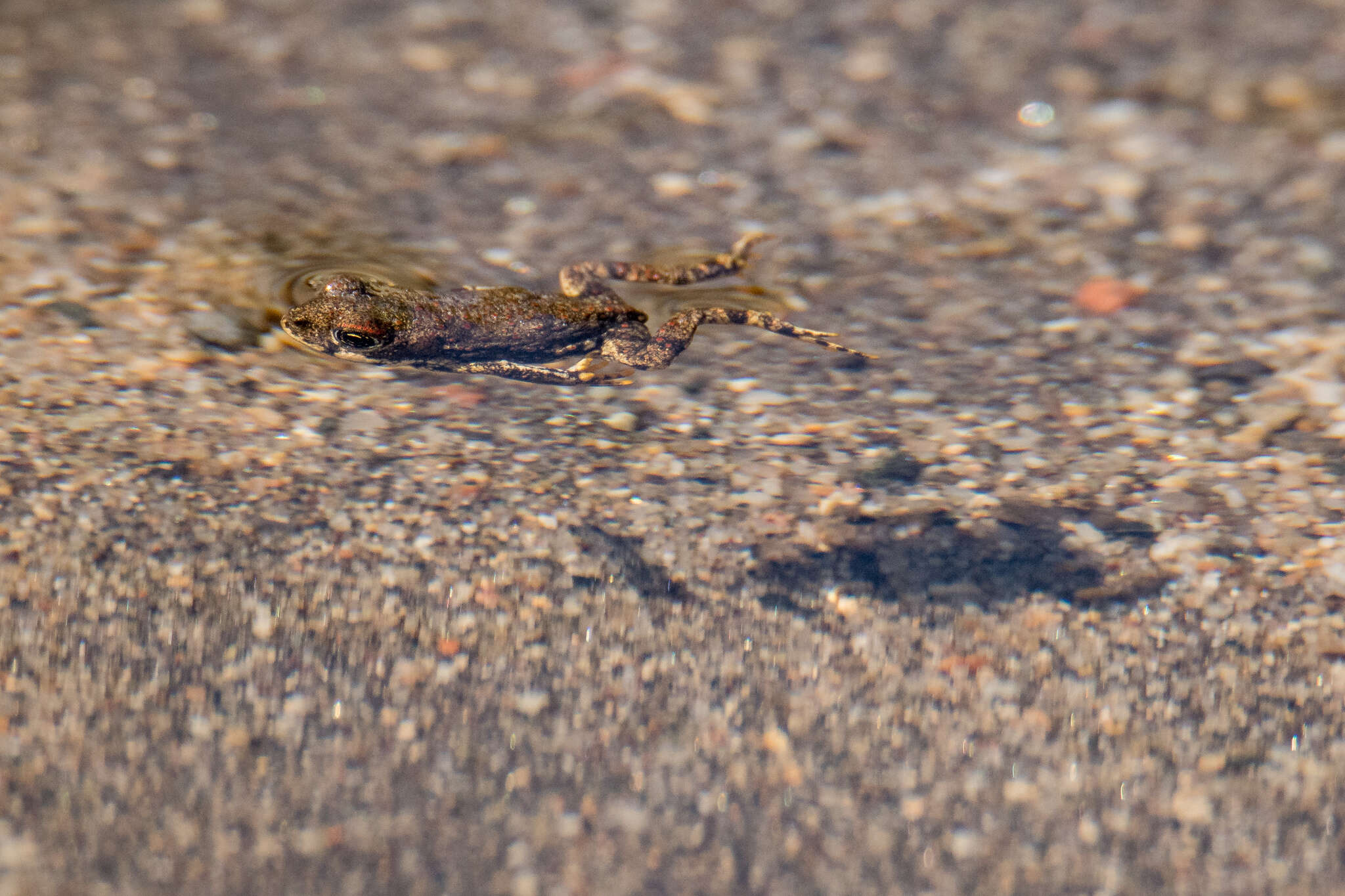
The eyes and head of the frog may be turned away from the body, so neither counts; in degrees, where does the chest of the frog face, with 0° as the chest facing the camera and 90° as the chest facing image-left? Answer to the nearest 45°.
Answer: approximately 90°

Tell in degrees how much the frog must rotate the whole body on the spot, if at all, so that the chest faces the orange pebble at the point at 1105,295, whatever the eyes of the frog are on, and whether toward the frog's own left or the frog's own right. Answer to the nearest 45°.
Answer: approximately 180°

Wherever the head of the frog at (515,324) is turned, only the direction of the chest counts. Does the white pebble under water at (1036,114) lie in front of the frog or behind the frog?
behind
